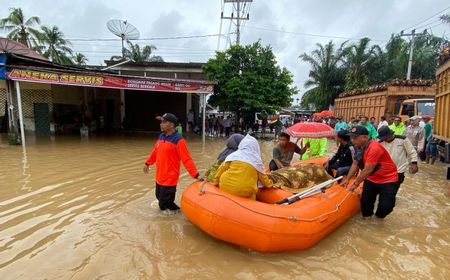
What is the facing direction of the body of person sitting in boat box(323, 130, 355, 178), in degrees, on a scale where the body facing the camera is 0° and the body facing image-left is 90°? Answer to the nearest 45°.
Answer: approximately 90°

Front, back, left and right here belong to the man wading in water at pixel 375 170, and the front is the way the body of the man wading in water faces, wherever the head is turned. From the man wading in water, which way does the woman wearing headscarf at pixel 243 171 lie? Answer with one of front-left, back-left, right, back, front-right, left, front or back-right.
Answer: front

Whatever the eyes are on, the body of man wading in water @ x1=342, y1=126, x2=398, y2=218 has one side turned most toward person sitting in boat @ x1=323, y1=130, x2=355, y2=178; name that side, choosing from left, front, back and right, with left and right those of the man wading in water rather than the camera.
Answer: right

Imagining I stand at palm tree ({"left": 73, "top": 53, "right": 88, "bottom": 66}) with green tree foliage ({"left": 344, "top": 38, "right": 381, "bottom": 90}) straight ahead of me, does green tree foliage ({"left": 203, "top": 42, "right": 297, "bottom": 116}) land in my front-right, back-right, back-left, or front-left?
front-right

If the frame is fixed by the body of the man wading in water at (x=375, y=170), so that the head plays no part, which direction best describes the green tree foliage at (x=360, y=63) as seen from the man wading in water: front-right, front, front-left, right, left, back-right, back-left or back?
back-right

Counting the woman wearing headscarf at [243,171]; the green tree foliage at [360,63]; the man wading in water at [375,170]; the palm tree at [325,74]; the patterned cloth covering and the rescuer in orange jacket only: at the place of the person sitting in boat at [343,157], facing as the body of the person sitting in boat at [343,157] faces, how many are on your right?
2

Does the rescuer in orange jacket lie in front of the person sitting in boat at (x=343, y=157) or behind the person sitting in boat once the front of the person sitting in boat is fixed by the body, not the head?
in front
